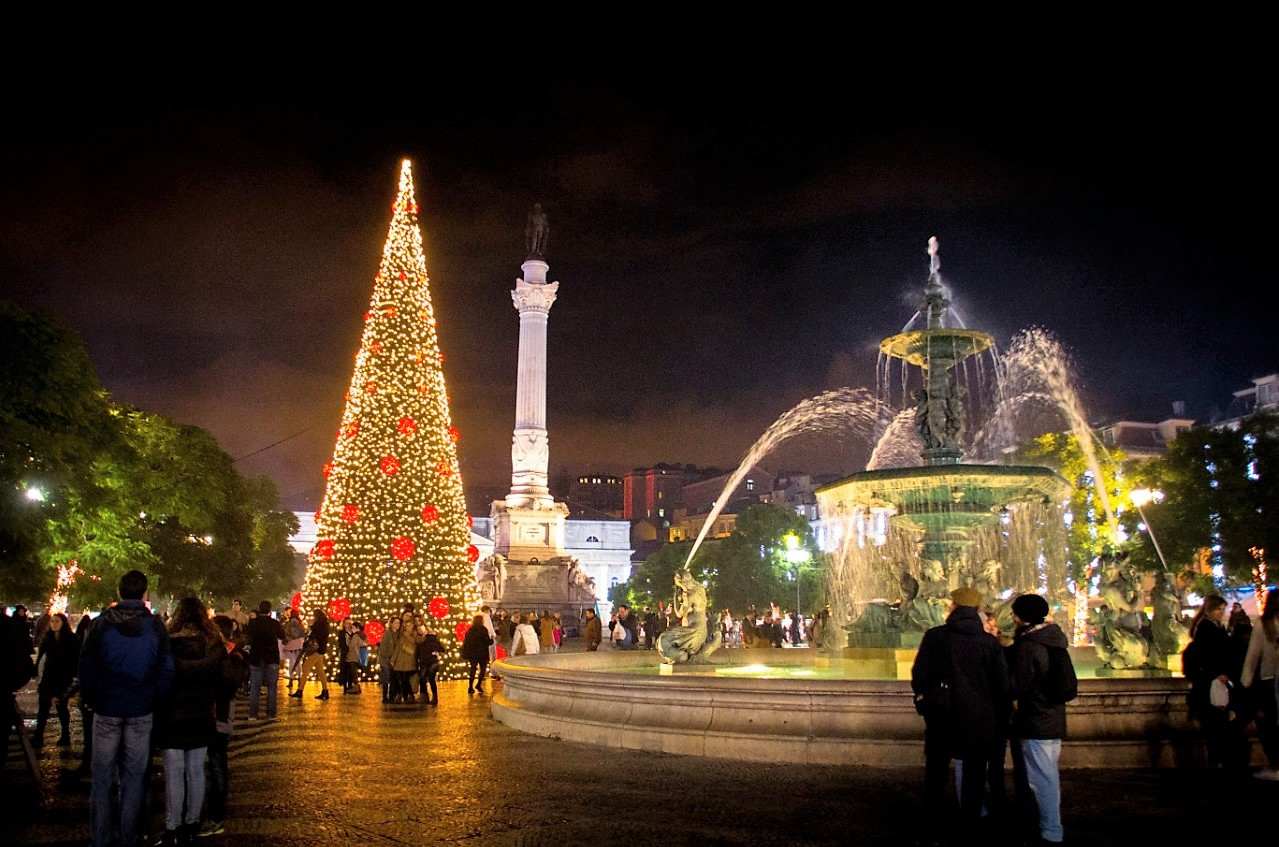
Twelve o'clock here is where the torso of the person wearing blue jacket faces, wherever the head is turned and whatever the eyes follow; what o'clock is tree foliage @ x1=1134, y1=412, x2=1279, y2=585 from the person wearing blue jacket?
The tree foliage is roughly at 2 o'clock from the person wearing blue jacket.

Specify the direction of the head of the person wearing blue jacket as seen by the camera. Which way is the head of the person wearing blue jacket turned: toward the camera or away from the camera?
away from the camera

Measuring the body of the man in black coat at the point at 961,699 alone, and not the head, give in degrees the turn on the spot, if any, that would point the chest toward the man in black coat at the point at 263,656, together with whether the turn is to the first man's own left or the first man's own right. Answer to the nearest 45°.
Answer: approximately 45° to the first man's own left

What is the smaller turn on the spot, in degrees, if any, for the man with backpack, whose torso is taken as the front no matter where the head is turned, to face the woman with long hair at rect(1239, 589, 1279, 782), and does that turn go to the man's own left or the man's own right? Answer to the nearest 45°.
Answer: approximately 90° to the man's own right

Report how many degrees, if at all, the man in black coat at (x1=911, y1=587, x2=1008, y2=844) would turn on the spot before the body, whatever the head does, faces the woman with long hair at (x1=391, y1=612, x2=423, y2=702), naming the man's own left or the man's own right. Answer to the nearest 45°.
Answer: approximately 45° to the man's own left

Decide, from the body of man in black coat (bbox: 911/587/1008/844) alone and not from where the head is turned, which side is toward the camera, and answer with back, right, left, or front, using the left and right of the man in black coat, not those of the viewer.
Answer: back

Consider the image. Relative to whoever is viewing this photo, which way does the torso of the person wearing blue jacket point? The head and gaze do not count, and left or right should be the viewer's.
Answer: facing away from the viewer

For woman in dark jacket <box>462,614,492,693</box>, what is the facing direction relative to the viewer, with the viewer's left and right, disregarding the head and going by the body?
facing away from the viewer

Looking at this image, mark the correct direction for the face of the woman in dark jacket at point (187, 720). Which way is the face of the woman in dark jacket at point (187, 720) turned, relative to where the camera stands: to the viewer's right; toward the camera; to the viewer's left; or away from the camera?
away from the camera
